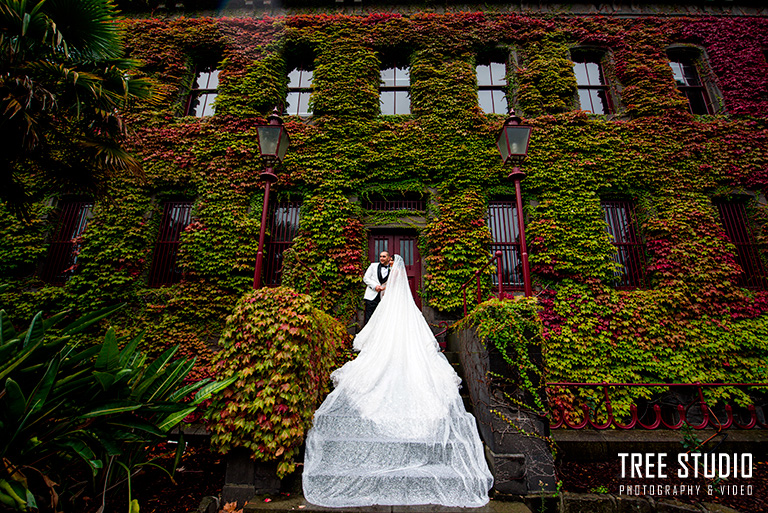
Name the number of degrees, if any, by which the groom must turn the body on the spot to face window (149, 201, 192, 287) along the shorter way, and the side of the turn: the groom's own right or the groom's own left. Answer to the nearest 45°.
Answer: approximately 135° to the groom's own right

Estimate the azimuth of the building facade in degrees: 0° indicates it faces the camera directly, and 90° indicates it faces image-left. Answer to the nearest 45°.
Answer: approximately 0°

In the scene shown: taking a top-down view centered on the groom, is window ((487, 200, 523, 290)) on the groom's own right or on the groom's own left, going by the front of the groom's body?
on the groom's own left

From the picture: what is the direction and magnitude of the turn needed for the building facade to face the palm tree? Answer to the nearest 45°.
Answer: approximately 45° to its right

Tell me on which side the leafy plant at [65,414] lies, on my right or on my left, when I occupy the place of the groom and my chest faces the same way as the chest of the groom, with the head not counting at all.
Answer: on my right
